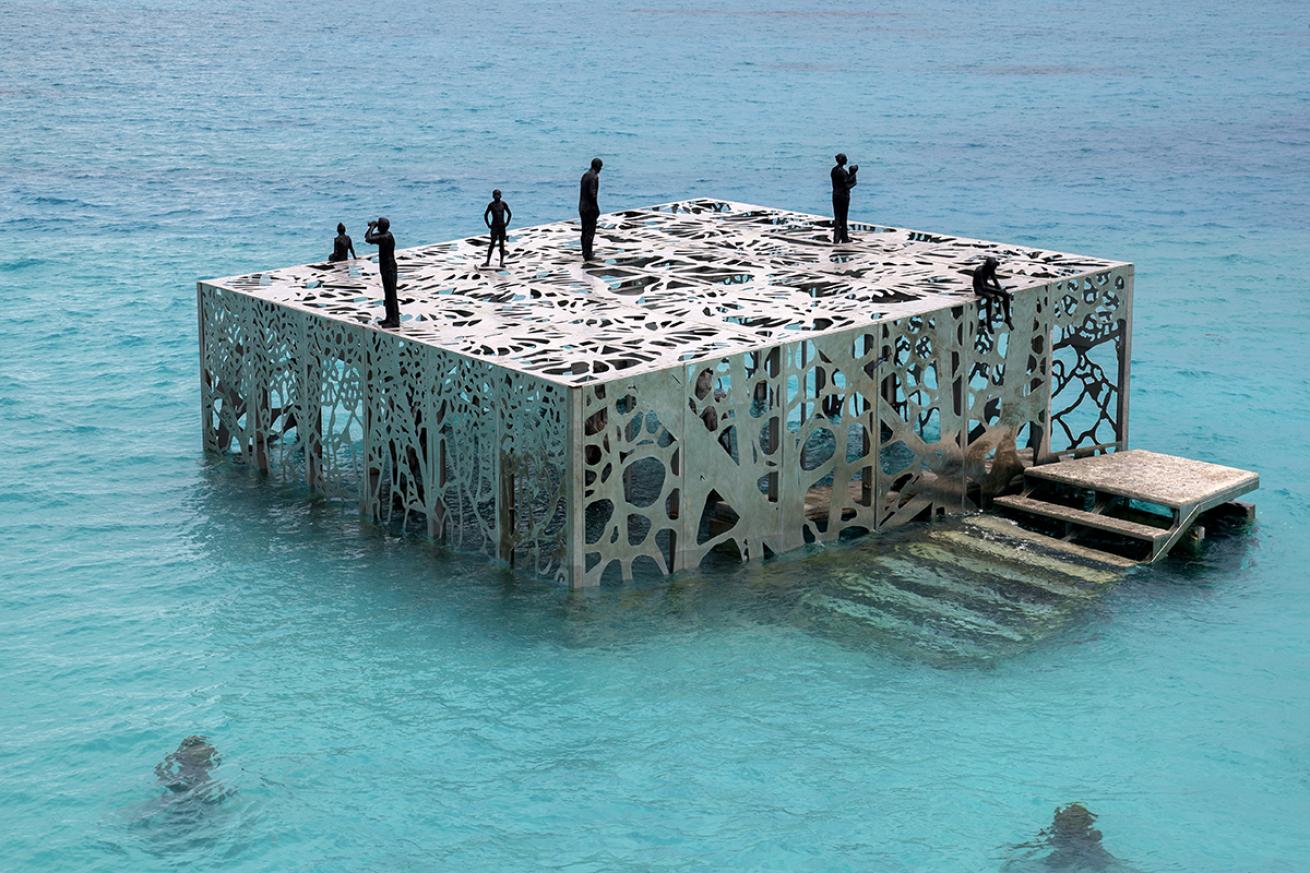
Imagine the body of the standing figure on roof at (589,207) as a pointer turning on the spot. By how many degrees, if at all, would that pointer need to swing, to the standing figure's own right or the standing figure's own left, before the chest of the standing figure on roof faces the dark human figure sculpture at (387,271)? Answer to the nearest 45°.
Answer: approximately 135° to the standing figure's own right

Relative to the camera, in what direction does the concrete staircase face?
facing the viewer and to the left of the viewer

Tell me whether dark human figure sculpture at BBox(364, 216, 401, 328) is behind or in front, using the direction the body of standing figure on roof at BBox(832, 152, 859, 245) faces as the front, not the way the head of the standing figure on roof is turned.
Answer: behind

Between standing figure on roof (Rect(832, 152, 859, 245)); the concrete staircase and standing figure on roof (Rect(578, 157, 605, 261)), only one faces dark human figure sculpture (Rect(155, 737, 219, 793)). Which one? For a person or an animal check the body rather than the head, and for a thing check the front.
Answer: the concrete staircase

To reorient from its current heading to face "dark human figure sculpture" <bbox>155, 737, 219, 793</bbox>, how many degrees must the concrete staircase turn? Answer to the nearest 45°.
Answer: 0° — it already faces it

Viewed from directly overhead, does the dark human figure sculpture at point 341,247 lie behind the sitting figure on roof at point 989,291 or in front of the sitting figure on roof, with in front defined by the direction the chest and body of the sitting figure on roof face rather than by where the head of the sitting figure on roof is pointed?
behind

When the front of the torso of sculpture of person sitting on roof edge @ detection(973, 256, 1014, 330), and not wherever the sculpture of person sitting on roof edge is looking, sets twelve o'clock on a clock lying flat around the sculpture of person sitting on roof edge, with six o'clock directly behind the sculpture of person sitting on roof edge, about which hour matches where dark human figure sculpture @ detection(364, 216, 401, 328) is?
The dark human figure sculpture is roughly at 4 o'clock from the sculpture of person sitting on roof edge.

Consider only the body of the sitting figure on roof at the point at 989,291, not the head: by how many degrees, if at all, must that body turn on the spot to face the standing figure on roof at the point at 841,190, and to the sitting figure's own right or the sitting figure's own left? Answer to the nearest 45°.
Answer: approximately 180°

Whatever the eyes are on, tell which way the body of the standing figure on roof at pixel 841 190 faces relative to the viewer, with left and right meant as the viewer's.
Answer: facing away from the viewer and to the right of the viewer
